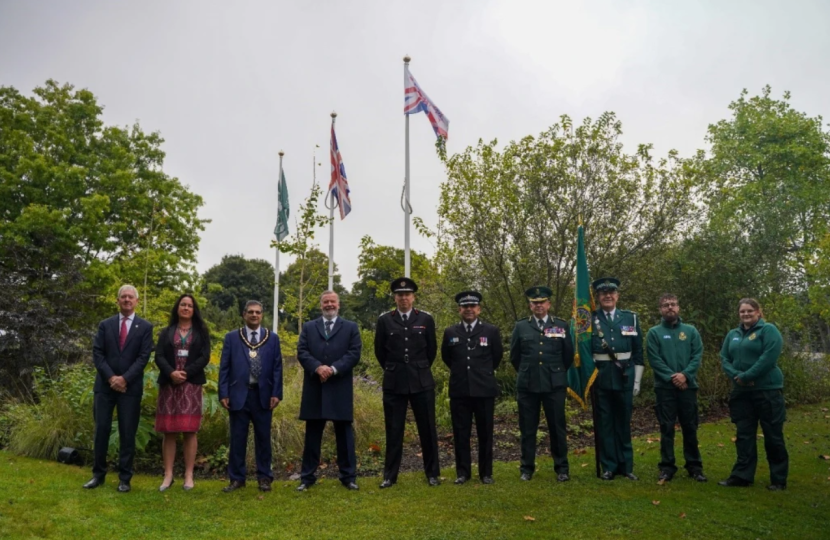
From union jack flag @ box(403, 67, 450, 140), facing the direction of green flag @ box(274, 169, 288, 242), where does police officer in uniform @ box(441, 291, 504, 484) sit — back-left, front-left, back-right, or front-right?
back-left

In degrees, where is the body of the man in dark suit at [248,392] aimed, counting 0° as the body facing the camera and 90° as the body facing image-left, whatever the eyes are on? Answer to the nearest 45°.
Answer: approximately 0°

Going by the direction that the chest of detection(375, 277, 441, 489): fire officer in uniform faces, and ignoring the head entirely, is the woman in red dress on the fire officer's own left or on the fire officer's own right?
on the fire officer's own right

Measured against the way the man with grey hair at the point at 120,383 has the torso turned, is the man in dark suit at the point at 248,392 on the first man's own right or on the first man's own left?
on the first man's own left

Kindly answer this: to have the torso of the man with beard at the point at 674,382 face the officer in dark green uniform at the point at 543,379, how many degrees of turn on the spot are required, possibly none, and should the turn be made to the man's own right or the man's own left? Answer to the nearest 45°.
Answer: approximately 90° to the man's own right

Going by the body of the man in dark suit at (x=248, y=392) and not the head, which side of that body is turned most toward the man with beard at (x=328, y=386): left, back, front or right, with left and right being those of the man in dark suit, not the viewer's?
left

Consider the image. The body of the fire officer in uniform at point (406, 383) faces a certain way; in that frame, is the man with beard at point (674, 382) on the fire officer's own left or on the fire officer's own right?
on the fire officer's own left

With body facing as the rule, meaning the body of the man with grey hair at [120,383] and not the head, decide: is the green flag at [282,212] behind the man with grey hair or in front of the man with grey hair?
behind

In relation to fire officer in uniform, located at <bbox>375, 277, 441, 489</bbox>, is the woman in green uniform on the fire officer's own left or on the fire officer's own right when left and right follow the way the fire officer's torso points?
on the fire officer's own left

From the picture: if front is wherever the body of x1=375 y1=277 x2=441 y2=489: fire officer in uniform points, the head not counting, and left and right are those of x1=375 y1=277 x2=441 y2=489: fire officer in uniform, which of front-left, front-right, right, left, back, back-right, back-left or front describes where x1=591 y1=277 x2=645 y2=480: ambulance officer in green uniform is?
left

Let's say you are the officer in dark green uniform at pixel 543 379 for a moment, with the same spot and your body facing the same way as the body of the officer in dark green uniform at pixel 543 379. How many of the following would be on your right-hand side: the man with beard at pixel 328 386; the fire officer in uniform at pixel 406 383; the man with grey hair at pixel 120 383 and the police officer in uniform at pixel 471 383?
4

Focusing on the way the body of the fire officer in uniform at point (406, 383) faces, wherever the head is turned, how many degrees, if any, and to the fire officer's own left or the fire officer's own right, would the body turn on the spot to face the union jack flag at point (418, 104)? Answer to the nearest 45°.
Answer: approximately 180°
